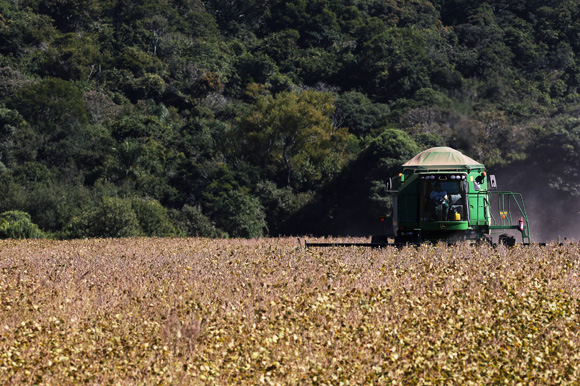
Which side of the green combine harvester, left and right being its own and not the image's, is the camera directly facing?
front
